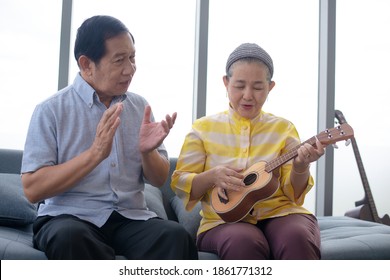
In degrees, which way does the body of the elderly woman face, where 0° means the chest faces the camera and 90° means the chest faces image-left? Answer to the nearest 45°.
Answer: approximately 0°

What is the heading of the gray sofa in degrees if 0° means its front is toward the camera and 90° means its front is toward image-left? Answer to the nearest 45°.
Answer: approximately 0°

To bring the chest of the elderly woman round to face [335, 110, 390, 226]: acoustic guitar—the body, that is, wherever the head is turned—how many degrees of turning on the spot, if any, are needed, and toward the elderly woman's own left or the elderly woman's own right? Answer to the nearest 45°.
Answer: approximately 135° to the elderly woman's own left
